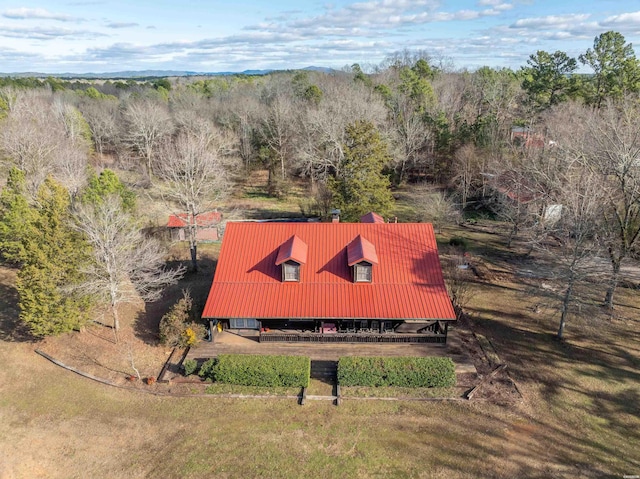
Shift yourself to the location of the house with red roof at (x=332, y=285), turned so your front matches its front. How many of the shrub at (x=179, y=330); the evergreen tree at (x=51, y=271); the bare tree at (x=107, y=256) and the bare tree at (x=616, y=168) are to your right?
3

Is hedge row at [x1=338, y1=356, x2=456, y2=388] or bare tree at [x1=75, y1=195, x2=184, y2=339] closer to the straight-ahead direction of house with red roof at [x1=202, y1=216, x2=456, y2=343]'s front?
the hedge row

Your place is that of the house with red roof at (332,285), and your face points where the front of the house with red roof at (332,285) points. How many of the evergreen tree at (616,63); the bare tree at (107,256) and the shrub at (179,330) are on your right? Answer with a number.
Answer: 2

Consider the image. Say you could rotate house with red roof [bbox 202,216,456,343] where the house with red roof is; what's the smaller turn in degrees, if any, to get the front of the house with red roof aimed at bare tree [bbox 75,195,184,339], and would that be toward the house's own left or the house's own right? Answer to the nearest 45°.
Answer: approximately 90° to the house's own right

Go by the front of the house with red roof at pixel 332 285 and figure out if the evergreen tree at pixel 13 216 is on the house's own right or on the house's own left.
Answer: on the house's own right

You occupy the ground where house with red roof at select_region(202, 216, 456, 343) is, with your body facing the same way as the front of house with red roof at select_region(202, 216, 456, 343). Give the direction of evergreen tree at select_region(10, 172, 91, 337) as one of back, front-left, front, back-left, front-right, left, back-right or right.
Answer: right

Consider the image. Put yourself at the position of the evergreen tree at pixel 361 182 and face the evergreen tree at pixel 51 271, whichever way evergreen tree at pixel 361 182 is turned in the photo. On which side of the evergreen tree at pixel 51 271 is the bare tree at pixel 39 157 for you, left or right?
right

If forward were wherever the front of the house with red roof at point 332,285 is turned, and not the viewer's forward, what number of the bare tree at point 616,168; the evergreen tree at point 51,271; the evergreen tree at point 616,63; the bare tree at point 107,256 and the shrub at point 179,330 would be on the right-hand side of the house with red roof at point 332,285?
3

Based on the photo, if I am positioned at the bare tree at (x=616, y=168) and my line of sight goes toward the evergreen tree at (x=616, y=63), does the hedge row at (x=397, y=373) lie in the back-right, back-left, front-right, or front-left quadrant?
back-left

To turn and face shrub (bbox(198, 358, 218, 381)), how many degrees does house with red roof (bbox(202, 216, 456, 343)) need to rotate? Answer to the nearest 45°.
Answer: approximately 45° to its right

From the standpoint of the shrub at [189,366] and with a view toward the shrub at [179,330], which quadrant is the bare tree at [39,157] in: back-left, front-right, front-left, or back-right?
front-left

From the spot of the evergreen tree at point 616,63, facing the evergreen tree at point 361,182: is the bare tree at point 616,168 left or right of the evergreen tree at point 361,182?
left

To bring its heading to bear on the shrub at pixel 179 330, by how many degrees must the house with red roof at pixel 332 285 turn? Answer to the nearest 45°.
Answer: approximately 90° to its right

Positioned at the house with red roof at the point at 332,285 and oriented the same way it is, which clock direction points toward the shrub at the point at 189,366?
The shrub is roughly at 2 o'clock from the house with red roof.

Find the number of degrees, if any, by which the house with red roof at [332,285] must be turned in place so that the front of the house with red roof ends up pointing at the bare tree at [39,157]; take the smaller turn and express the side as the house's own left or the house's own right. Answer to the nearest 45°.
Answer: approximately 135° to the house's own right

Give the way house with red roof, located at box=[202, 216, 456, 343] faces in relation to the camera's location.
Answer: facing the viewer

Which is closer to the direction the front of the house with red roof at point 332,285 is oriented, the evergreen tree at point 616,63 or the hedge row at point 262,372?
the hedge row
